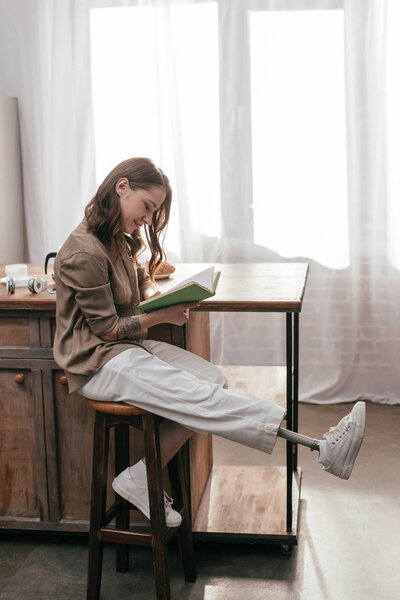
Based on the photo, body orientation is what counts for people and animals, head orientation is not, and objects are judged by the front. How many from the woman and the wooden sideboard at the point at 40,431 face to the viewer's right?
1

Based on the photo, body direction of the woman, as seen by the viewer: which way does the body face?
to the viewer's right

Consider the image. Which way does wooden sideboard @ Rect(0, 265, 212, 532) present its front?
toward the camera

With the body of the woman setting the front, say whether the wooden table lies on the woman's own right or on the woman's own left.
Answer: on the woman's own left

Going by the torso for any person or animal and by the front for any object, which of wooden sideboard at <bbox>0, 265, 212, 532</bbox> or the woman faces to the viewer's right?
the woman

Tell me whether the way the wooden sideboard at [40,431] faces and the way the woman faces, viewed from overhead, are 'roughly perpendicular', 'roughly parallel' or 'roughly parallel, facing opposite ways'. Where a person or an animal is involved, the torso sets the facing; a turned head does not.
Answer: roughly perpendicular

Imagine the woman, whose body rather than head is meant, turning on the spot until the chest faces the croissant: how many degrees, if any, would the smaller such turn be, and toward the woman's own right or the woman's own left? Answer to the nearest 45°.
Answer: approximately 90° to the woman's own left
